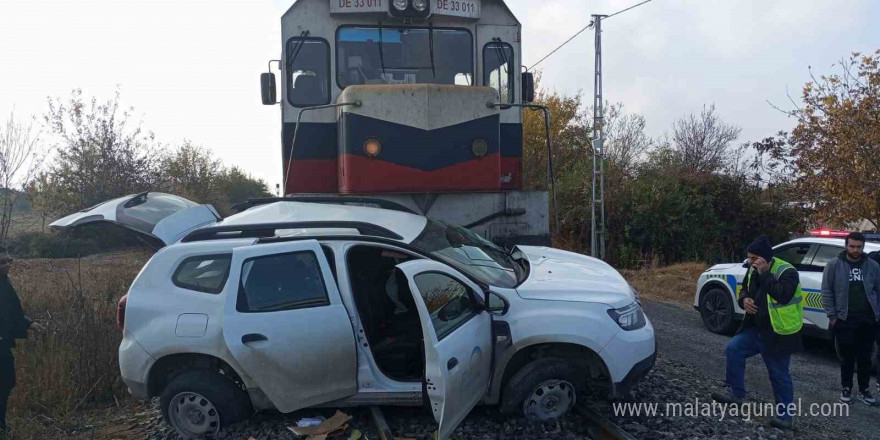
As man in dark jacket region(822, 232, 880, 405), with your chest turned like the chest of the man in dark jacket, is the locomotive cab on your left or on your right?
on your right

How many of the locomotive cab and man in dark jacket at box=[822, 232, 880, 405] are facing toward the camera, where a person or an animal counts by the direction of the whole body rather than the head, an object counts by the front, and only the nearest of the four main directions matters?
2

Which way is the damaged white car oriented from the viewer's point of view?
to the viewer's right

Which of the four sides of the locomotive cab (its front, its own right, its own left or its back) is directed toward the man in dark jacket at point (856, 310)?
left

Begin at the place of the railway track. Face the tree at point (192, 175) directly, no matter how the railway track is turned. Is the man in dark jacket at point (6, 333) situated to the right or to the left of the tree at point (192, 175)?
left

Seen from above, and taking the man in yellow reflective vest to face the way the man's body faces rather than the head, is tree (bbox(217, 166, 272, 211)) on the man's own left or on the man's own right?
on the man's own right

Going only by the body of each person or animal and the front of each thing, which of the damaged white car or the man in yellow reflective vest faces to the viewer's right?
the damaged white car

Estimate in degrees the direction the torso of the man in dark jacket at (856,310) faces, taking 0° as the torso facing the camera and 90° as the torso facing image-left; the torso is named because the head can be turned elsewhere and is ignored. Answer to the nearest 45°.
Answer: approximately 0°

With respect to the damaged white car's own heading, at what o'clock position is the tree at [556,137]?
The tree is roughly at 10 o'clock from the damaged white car.

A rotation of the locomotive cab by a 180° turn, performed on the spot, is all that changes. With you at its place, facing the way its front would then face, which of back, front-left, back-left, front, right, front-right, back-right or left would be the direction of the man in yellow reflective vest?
back-right

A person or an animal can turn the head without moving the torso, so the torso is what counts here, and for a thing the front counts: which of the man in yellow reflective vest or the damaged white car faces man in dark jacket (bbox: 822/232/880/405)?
the damaged white car
